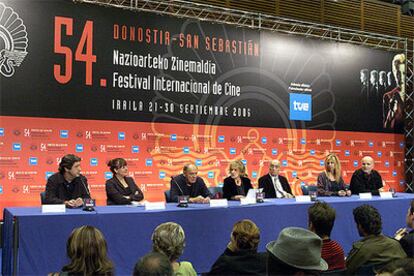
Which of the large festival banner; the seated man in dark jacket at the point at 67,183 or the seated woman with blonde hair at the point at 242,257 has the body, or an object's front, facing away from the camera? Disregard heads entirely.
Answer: the seated woman with blonde hair

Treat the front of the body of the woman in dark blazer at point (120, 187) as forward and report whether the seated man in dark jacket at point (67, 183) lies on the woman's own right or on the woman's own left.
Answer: on the woman's own right

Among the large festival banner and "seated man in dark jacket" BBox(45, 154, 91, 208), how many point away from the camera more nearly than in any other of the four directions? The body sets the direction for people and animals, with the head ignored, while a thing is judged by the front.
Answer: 0

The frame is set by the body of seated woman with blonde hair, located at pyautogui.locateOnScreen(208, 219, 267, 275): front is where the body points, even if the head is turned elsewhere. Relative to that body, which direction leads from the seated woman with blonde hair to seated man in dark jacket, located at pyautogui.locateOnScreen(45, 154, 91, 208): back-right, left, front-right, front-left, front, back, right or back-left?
front-left

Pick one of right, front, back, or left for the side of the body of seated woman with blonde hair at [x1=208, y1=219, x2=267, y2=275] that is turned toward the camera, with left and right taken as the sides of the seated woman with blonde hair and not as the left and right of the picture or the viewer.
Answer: back

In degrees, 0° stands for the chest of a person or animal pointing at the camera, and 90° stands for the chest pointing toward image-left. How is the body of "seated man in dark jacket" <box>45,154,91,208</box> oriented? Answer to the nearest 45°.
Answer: approximately 315°

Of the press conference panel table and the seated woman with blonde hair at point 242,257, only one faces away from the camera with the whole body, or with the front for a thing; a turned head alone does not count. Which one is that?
the seated woman with blonde hair

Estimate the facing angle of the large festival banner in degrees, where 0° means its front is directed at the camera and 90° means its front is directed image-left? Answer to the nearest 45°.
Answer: approximately 315°

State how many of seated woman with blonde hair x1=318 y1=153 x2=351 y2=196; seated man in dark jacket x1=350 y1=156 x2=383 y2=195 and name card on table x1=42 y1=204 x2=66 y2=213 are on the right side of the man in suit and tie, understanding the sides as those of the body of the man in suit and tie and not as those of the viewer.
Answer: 1

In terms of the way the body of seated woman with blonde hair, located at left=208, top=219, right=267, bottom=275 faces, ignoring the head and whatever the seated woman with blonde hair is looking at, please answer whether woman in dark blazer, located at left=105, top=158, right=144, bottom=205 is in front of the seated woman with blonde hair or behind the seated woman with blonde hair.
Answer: in front

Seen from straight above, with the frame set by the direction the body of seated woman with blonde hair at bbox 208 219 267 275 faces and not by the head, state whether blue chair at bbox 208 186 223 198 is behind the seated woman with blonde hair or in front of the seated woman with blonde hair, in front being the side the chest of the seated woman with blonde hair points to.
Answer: in front

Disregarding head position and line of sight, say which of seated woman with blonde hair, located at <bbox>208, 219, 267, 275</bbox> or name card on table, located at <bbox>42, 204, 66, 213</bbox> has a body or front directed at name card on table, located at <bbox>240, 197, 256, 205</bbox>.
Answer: the seated woman with blonde hair

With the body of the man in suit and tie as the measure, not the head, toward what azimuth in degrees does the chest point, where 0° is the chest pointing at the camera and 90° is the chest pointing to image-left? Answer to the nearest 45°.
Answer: approximately 315°
